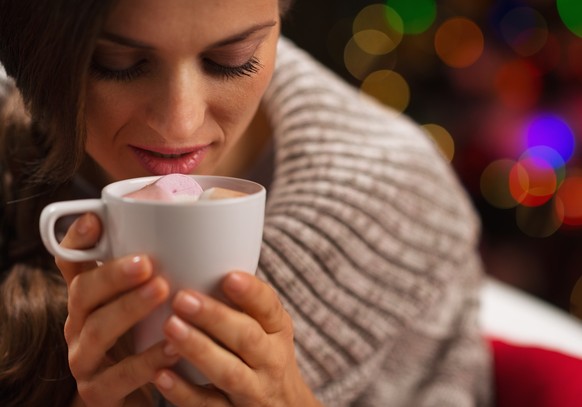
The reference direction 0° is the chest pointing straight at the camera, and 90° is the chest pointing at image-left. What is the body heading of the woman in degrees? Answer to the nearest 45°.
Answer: approximately 0°
